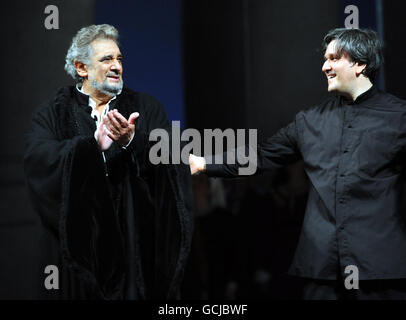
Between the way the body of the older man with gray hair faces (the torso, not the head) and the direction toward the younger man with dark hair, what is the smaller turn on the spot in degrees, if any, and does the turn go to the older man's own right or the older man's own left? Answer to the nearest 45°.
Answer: approximately 45° to the older man's own left

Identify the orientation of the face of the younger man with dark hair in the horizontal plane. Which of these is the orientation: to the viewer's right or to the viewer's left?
to the viewer's left

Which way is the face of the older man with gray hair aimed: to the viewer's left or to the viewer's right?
to the viewer's right

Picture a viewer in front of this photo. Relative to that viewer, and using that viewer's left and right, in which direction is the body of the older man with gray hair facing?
facing the viewer and to the right of the viewer
